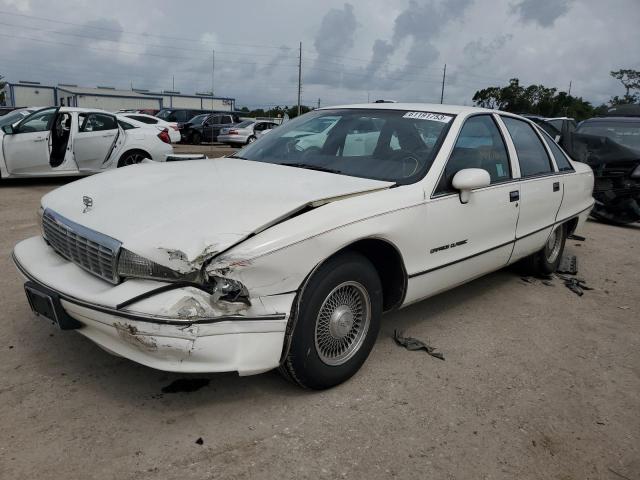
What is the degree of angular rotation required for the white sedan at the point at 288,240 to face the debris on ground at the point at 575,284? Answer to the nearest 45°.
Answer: approximately 180°

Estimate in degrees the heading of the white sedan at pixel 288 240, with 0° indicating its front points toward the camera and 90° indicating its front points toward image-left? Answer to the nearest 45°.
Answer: approximately 45°

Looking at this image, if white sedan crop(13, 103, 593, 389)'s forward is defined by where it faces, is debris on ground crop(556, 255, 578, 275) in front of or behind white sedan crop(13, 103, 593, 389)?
behind

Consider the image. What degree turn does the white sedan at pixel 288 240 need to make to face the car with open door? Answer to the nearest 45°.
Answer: approximately 90° to its right

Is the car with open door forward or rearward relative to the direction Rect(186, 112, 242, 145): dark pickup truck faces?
forward

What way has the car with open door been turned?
to the viewer's left

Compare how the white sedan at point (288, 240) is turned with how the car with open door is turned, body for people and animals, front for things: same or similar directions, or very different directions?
same or similar directions

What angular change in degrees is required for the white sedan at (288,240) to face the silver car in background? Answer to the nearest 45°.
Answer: approximately 135° to its right

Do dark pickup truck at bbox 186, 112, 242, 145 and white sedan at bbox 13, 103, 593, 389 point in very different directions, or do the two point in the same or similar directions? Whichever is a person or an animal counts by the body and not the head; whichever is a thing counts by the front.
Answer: same or similar directions

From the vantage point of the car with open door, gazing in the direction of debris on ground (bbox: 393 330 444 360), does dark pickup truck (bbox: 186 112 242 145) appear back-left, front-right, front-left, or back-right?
back-left

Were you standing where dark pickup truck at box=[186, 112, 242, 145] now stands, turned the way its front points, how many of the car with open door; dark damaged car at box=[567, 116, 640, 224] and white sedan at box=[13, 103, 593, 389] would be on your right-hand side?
0

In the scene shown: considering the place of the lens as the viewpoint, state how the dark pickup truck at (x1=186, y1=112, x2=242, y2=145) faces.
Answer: facing the viewer and to the left of the viewer
